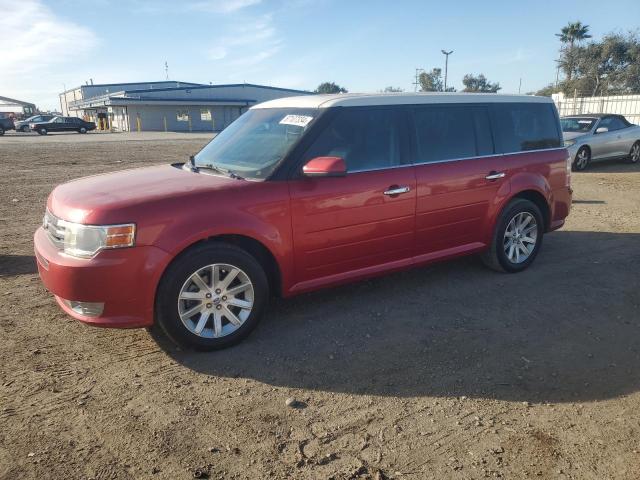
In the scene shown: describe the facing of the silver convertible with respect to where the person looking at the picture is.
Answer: facing the viewer and to the left of the viewer

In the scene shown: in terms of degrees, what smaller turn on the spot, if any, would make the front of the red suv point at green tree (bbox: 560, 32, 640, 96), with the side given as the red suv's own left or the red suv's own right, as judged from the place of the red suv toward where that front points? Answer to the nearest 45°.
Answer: approximately 180°

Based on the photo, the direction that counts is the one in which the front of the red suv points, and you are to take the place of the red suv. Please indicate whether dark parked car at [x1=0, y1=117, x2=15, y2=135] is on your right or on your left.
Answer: on your right

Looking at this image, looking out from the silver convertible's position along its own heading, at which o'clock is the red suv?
The red suv is roughly at 11 o'clock from the silver convertible.

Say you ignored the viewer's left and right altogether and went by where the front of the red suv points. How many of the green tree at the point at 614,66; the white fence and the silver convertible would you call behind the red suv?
3

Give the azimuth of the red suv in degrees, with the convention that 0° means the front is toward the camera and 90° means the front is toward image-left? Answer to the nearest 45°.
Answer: approximately 45°

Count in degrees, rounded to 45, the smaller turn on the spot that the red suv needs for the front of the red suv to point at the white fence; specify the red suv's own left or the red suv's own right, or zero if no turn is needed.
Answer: approximately 180°

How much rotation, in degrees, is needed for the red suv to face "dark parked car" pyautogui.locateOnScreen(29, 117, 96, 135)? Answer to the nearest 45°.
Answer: approximately 90° to its right

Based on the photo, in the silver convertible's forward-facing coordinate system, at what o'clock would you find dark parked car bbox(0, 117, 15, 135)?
The dark parked car is roughly at 2 o'clock from the silver convertible.

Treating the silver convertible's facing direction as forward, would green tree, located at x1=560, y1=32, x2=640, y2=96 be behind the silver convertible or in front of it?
behind

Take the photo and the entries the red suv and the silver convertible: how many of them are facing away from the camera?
0

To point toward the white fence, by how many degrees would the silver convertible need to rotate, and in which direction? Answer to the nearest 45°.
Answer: approximately 135° to its right
